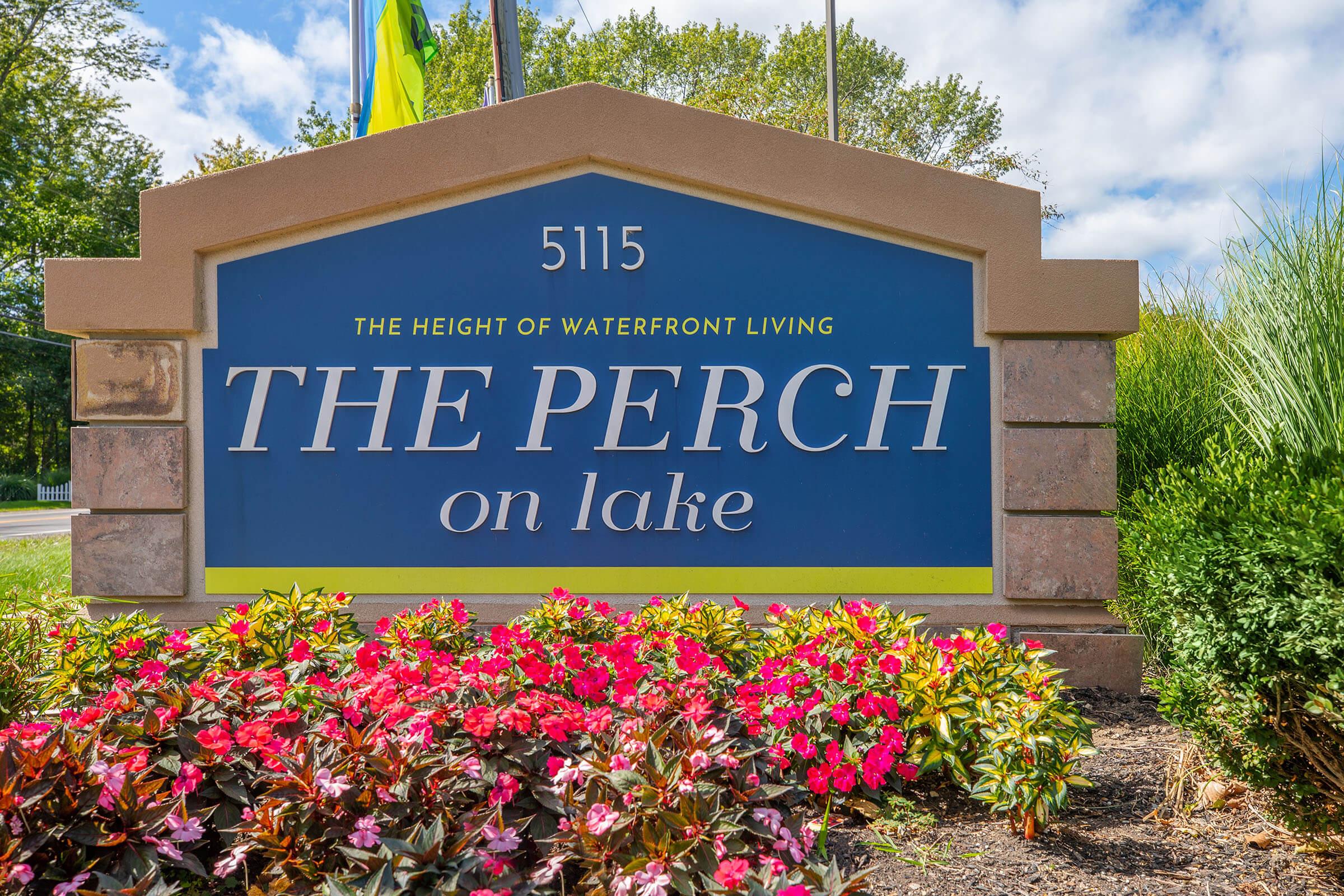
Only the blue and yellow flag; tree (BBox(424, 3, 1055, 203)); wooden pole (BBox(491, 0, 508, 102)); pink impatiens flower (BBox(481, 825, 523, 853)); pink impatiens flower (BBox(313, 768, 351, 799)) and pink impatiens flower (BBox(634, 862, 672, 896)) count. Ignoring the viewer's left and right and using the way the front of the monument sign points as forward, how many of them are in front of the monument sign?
3

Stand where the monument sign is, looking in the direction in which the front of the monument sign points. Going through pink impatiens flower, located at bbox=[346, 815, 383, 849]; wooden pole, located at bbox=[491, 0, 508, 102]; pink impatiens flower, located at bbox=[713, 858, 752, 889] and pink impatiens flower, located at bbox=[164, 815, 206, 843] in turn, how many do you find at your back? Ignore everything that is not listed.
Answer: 1

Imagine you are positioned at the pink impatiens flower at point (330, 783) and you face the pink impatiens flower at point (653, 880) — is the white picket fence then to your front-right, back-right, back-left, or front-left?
back-left

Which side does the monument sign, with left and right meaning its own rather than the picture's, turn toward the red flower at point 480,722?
front

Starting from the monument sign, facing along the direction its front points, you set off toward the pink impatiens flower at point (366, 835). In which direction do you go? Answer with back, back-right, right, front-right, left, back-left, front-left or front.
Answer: front

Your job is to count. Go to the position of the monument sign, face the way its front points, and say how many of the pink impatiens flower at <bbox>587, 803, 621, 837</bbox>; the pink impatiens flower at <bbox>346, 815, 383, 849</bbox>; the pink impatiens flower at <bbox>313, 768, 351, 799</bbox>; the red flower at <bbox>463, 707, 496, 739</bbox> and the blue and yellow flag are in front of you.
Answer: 4

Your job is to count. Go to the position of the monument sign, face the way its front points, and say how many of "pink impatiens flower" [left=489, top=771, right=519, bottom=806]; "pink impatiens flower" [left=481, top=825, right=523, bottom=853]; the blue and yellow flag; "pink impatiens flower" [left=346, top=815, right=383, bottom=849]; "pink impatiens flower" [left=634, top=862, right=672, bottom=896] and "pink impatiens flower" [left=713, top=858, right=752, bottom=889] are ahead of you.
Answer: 5

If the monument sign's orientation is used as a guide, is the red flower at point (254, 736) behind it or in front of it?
in front

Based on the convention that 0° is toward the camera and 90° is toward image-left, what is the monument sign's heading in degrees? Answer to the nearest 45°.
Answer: approximately 0°

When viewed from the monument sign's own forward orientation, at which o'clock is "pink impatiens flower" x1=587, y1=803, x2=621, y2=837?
The pink impatiens flower is roughly at 12 o'clock from the monument sign.

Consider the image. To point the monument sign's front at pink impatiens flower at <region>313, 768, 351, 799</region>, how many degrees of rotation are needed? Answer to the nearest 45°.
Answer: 0° — it already faces it

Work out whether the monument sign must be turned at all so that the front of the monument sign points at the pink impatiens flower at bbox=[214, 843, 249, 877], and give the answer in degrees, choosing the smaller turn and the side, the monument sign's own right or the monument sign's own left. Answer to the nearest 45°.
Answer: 0° — it already faces it

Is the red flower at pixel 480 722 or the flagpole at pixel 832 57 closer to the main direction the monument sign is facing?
the red flower

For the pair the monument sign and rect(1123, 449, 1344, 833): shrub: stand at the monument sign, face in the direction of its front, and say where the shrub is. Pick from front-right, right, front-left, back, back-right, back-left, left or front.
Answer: front-left

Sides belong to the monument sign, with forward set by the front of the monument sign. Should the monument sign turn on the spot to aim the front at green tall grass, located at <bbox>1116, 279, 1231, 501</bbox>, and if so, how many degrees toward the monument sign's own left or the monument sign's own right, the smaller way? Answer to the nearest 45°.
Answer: approximately 90° to the monument sign's own left
